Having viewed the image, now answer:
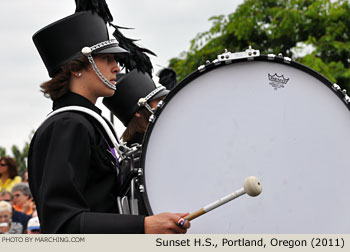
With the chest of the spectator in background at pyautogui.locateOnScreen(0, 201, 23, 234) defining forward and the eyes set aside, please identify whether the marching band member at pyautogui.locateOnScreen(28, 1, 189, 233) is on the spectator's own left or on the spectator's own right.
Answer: on the spectator's own left

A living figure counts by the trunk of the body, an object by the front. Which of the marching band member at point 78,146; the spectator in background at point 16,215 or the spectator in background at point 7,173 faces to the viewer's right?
the marching band member

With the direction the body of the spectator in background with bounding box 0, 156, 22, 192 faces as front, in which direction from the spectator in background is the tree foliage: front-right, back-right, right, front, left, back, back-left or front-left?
back

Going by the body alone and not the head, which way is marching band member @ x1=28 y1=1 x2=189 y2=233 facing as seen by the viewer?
to the viewer's right

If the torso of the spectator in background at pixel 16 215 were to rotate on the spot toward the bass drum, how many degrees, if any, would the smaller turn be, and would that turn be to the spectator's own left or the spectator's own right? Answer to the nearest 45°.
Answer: approximately 45° to the spectator's own left

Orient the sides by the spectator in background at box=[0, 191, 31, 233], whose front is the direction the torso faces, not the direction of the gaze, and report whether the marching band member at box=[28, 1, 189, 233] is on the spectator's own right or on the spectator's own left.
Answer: on the spectator's own left

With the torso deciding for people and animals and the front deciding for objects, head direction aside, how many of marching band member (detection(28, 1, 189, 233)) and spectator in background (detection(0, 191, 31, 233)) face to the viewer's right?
1

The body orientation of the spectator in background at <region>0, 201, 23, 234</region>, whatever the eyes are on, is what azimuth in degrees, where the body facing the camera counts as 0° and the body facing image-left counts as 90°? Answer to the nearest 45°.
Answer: approximately 45°

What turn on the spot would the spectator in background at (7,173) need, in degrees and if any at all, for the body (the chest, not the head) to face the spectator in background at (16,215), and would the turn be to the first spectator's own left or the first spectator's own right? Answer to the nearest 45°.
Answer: approximately 45° to the first spectator's own left

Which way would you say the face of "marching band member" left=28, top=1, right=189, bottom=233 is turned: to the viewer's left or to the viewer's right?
to the viewer's right

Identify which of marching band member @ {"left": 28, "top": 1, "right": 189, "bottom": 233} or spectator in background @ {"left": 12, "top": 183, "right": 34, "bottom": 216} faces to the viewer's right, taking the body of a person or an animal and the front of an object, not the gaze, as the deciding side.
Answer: the marching band member

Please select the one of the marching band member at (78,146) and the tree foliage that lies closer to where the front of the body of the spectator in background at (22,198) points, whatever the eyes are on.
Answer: the marching band member

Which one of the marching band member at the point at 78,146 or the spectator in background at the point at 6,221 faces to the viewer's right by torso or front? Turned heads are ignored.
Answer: the marching band member

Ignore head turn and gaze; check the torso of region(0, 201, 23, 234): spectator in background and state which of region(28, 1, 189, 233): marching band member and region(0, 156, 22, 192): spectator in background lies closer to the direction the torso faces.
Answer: the marching band member
